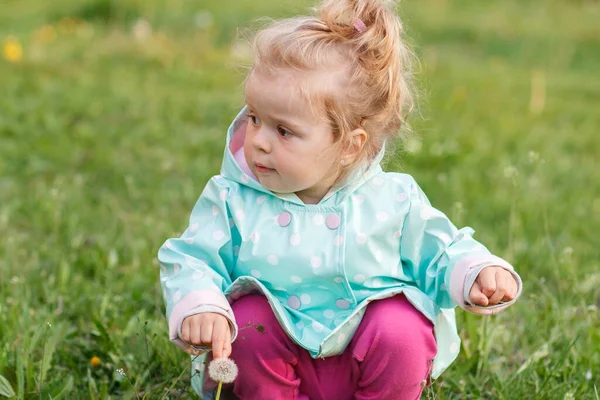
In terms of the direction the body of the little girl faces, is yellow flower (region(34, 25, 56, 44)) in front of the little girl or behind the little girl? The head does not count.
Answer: behind

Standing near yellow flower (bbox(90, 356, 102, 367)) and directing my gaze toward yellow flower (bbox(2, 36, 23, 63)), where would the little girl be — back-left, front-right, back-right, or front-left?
back-right

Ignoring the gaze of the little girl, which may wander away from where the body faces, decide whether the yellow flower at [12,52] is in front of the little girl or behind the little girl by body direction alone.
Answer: behind

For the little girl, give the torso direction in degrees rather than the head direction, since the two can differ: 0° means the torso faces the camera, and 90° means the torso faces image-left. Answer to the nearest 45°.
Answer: approximately 0°

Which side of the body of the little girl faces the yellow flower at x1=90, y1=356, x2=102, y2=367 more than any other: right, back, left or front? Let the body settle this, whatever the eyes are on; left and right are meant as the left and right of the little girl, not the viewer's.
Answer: right
